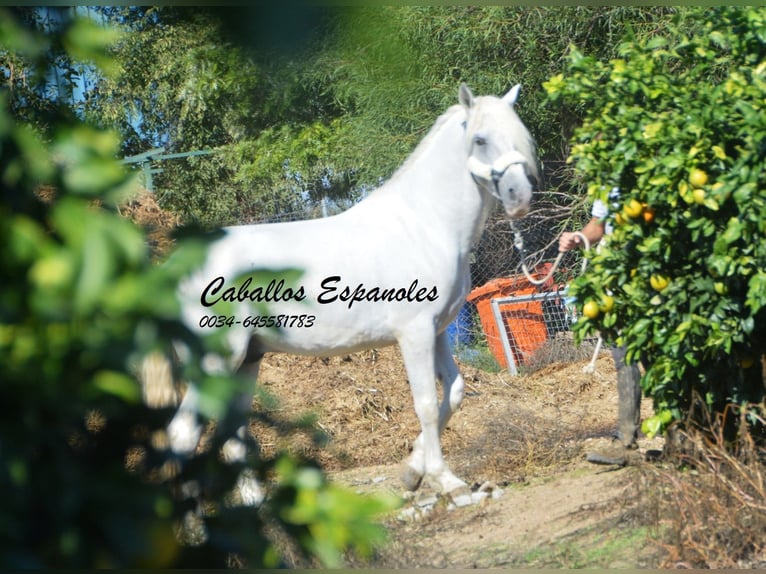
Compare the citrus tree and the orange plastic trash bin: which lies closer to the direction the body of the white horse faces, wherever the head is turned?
the citrus tree

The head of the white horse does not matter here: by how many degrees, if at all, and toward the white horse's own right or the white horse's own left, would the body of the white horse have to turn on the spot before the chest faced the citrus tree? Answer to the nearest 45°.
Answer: approximately 45° to the white horse's own right

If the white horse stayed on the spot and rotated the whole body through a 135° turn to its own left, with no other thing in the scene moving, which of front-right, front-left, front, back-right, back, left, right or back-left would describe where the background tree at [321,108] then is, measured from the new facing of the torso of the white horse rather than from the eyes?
front-right

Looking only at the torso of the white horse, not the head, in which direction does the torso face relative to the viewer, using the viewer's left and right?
facing to the right of the viewer
